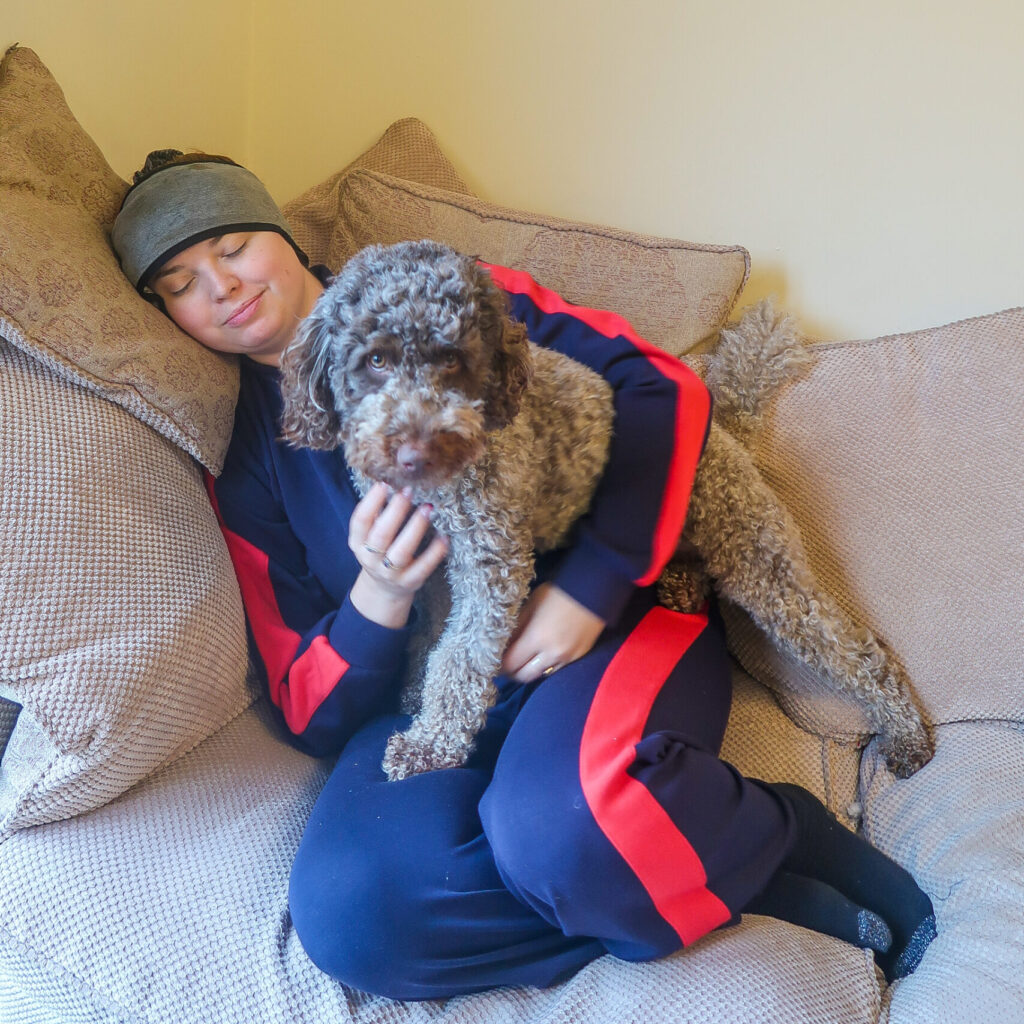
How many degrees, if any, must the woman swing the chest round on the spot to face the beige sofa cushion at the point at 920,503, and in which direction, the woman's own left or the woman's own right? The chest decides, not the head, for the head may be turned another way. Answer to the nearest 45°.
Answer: approximately 135° to the woman's own left

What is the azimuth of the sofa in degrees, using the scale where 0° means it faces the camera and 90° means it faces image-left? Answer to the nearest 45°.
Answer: approximately 0°

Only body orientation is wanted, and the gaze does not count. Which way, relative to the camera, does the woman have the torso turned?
toward the camera

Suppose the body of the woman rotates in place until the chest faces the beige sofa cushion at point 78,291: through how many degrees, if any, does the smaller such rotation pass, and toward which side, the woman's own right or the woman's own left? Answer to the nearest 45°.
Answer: approximately 90° to the woman's own right

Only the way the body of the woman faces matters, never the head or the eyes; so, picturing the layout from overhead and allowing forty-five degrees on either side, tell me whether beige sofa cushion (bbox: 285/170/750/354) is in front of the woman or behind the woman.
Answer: behind
